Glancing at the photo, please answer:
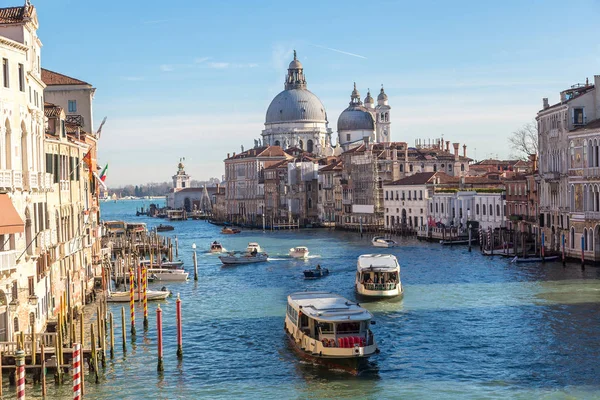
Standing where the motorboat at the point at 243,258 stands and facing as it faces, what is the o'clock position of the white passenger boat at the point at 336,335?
The white passenger boat is roughly at 9 o'clock from the motorboat.

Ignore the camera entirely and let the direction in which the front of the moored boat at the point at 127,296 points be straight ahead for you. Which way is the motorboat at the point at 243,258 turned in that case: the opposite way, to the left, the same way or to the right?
the opposite way

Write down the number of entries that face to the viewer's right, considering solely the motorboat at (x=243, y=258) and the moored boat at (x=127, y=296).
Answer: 1

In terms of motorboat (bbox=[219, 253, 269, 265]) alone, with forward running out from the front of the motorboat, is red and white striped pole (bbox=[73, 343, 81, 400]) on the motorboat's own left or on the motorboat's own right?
on the motorboat's own left

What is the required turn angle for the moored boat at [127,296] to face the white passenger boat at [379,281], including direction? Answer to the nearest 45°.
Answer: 0° — it already faces it

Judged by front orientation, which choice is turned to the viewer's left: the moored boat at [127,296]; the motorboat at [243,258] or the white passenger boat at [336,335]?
the motorboat

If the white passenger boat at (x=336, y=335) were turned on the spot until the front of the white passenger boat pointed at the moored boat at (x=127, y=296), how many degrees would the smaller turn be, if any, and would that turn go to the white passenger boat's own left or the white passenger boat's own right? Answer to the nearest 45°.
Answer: approximately 180°

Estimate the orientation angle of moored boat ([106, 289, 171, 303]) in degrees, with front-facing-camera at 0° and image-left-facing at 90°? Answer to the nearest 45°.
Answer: approximately 270°

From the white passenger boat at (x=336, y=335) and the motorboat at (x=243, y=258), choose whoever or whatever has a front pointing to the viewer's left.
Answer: the motorboat

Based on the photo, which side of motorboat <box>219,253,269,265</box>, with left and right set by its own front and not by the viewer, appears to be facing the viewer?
left
